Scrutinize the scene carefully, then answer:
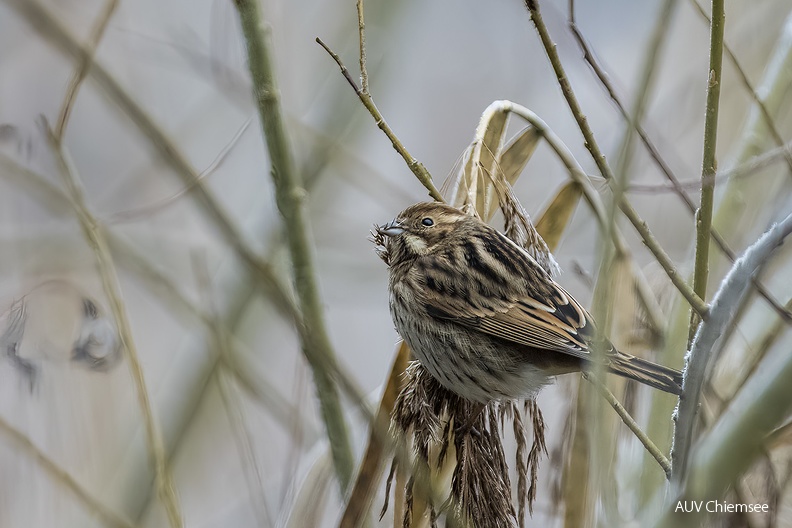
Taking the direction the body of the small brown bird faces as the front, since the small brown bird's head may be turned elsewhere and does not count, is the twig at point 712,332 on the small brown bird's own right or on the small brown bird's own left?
on the small brown bird's own left

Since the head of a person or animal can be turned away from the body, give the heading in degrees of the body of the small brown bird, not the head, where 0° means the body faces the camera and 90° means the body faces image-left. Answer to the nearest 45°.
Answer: approximately 90°

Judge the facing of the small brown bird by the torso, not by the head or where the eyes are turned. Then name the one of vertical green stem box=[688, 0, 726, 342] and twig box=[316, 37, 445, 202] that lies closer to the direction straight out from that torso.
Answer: the twig

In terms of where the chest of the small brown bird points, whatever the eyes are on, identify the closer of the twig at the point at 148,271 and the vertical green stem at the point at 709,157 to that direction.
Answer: the twig
